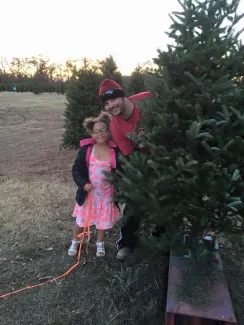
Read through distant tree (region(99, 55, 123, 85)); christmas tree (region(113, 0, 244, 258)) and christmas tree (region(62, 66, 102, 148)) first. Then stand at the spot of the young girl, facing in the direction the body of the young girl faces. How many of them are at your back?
2

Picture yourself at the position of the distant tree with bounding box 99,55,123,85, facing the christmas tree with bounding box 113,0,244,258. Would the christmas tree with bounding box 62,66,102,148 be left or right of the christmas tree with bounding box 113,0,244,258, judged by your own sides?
right

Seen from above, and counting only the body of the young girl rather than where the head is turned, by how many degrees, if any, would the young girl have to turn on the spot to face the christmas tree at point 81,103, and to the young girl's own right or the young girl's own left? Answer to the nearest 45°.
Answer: approximately 180°

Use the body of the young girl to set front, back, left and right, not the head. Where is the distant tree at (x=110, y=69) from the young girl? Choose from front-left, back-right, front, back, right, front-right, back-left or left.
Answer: back

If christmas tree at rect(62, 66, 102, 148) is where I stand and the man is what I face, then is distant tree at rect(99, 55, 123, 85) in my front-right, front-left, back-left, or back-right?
back-left

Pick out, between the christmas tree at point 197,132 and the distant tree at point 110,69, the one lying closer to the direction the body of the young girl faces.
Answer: the christmas tree

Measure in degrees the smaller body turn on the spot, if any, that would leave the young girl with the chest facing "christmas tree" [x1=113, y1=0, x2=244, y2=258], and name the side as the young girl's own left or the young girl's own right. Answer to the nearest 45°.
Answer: approximately 45° to the young girl's own left

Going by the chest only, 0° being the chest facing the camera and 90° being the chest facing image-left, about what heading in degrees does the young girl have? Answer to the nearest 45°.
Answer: approximately 0°

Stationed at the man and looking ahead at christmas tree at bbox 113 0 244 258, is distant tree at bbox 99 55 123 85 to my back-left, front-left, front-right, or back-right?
back-left
